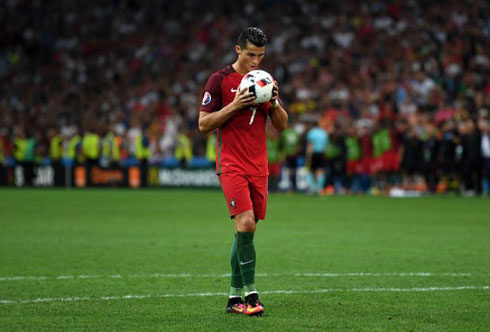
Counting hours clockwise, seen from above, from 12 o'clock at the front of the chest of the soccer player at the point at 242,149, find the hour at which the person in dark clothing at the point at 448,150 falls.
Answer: The person in dark clothing is roughly at 8 o'clock from the soccer player.

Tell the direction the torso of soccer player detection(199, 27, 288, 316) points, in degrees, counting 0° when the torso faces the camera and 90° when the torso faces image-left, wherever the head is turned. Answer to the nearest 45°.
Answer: approximately 315°

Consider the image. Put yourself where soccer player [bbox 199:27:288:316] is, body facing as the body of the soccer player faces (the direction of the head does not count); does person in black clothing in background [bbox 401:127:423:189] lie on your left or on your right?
on your left

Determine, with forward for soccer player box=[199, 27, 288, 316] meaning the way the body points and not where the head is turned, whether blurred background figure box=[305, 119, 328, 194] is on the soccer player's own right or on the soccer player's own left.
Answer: on the soccer player's own left

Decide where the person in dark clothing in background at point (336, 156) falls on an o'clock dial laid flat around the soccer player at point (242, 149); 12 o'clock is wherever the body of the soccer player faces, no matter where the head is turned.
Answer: The person in dark clothing in background is roughly at 8 o'clock from the soccer player.

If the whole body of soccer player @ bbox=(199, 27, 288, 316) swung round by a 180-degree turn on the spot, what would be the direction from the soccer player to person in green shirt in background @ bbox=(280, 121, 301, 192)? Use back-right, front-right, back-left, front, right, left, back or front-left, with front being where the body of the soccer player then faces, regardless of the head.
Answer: front-right

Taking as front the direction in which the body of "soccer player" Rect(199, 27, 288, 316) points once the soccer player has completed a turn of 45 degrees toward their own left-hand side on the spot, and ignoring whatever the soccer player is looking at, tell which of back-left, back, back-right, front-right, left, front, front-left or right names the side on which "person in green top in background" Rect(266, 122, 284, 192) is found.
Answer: left
